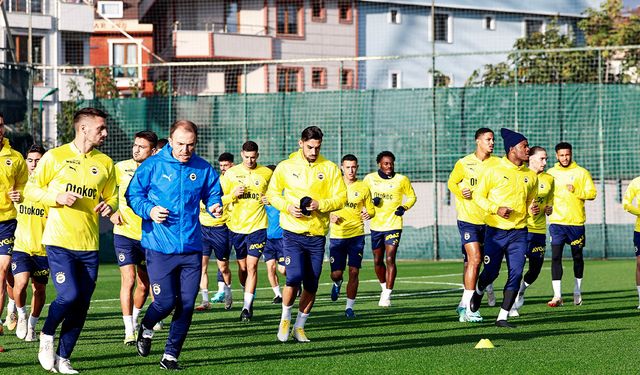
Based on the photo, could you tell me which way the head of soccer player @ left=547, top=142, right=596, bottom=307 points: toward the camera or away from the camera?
toward the camera

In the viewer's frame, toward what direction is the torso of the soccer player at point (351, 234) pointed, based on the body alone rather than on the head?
toward the camera

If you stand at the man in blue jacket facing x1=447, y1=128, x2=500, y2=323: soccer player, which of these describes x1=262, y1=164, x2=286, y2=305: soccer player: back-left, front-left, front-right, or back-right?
front-left

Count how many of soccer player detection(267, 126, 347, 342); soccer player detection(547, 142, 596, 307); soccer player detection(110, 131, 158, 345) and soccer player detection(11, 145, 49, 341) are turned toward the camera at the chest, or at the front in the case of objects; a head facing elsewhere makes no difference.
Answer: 4

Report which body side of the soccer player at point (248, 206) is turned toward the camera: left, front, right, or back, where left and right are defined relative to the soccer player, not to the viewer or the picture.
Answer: front

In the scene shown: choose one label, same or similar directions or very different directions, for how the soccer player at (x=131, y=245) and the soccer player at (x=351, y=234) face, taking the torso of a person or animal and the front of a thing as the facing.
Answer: same or similar directions

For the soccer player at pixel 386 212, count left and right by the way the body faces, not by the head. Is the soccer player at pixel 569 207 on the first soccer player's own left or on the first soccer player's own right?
on the first soccer player's own left

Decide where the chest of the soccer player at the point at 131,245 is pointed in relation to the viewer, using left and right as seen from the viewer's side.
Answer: facing the viewer

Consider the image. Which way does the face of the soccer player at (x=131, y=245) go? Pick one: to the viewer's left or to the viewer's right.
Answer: to the viewer's left

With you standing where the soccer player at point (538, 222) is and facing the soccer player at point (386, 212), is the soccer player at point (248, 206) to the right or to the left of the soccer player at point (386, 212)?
left
